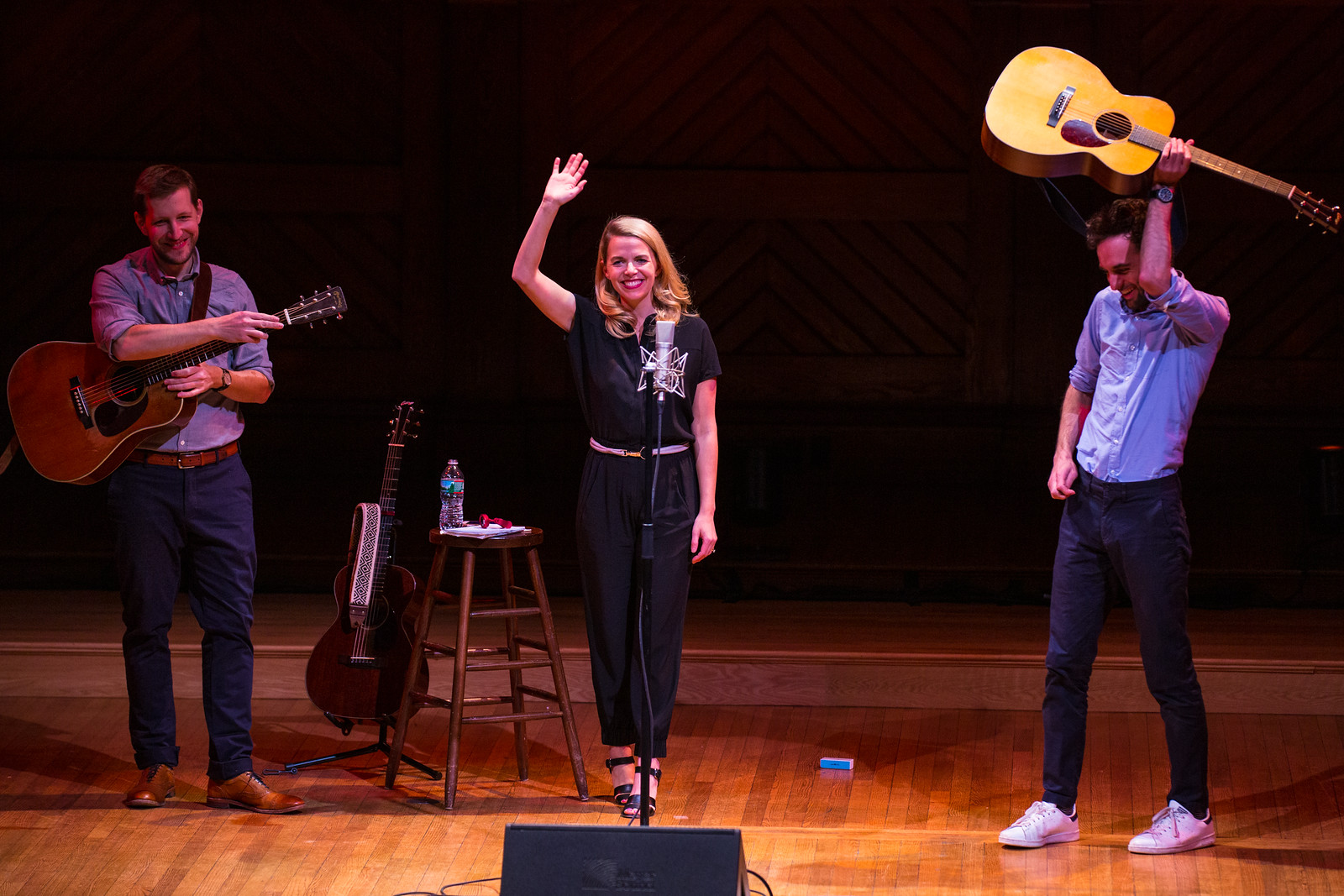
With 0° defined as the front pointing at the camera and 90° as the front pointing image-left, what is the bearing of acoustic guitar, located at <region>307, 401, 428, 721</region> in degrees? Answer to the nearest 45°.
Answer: approximately 0°

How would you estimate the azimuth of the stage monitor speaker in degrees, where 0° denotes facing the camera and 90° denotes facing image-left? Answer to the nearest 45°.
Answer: approximately 180°

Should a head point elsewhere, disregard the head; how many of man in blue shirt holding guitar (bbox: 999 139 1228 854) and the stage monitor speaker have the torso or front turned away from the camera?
1

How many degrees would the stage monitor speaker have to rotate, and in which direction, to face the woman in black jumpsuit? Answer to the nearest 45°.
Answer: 0° — it already faces them

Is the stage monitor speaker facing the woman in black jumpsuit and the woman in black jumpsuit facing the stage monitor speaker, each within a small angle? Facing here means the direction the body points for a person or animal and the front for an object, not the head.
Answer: yes

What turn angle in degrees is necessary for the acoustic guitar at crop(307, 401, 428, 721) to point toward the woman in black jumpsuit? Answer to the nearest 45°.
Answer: approximately 45° to its left

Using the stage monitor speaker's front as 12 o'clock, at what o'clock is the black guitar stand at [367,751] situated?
The black guitar stand is roughly at 11 o'clock from the stage monitor speaker.

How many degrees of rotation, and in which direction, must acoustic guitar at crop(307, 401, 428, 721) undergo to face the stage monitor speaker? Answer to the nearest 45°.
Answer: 0° — it already faces it

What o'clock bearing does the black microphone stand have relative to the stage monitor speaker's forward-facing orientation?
The black microphone stand is roughly at 12 o'clock from the stage monitor speaker.

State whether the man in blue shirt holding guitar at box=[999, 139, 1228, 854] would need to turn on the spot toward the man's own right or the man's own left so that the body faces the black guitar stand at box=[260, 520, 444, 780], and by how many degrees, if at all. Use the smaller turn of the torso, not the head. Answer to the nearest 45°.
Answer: approximately 45° to the man's own right
